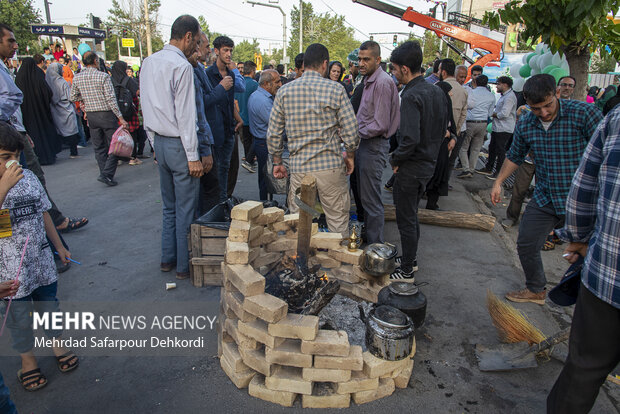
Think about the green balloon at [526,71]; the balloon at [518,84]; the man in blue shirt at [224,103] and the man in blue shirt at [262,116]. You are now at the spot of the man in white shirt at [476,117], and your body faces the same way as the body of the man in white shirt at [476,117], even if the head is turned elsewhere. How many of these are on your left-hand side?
2

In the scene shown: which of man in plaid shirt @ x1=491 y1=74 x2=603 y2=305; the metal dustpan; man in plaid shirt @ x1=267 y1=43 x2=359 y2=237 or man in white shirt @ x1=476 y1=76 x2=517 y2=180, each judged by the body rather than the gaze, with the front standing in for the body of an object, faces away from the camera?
man in plaid shirt @ x1=267 y1=43 x2=359 y2=237

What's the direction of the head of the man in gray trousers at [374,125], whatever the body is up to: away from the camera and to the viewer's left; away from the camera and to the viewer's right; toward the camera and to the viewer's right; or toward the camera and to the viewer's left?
toward the camera and to the viewer's left

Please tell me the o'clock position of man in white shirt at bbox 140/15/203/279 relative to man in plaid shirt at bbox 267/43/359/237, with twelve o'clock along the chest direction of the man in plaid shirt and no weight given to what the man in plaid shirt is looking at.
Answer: The man in white shirt is roughly at 9 o'clock from the man in plaid shirt.

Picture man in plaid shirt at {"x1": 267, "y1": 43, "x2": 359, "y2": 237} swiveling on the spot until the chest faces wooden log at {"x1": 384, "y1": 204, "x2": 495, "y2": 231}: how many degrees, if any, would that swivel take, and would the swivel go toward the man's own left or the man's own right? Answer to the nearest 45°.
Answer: approximately 45° to the man's own right

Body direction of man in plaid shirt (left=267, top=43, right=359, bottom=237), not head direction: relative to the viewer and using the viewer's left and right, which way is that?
facing away from the viewer

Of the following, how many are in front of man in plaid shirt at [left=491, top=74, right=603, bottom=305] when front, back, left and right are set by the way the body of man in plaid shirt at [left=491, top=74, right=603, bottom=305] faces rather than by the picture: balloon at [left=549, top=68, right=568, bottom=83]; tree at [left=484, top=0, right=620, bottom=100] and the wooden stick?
1

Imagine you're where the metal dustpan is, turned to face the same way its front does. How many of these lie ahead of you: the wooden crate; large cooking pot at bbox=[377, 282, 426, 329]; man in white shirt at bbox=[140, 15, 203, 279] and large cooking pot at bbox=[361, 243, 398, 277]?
4

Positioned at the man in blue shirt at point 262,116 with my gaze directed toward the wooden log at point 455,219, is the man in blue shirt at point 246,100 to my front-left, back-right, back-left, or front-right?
back-left
